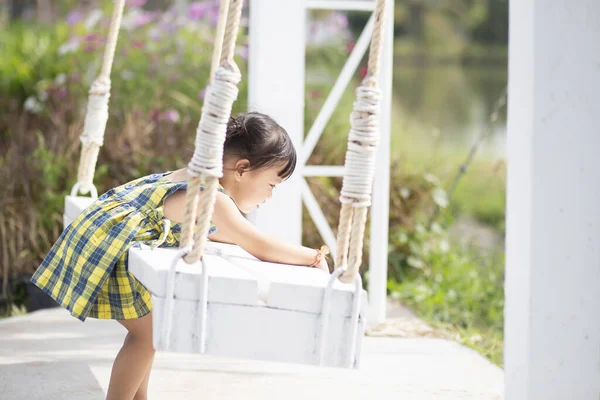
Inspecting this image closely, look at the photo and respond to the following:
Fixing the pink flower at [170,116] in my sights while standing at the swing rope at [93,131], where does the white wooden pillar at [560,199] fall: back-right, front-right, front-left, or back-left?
back-right

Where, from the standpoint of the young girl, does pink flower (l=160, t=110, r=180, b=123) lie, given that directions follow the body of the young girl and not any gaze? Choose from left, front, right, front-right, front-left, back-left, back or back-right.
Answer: left

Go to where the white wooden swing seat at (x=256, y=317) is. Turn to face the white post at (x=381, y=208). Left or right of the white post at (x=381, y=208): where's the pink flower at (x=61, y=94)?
left

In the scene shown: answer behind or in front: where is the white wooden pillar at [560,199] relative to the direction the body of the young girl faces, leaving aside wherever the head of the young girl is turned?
in front

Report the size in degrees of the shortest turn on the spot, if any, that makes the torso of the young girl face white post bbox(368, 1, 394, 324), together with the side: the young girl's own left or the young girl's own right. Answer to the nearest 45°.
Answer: approximately 45° to the young girl's own left

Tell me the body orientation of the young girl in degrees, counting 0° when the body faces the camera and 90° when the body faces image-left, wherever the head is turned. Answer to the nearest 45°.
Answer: approximately 270°

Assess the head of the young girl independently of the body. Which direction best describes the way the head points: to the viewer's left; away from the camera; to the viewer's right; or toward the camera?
to the viewer's right

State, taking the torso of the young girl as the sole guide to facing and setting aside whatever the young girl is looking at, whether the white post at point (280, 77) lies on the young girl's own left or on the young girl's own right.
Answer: on the young girl's own left

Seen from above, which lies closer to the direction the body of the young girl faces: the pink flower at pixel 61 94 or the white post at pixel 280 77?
the white post
